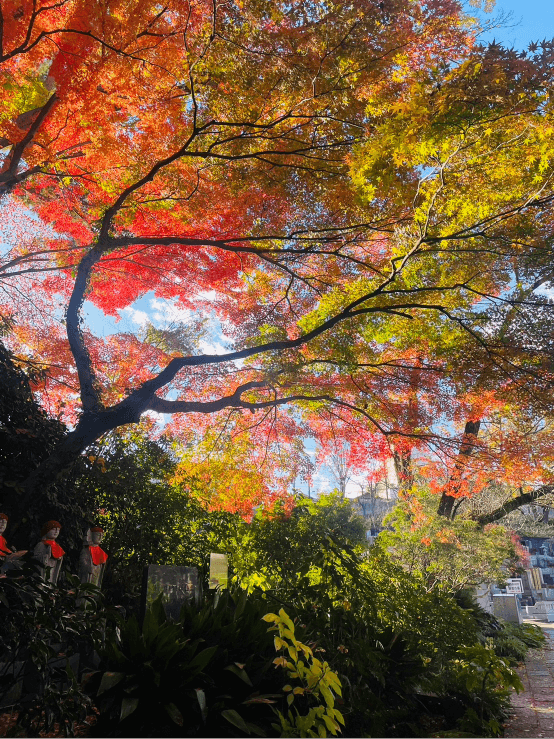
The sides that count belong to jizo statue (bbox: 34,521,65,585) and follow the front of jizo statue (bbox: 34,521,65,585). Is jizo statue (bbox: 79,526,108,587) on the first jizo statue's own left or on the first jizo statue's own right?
on the first jizo statue's own left

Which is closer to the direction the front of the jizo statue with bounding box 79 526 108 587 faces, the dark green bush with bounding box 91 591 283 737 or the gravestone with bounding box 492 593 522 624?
the dark green bush

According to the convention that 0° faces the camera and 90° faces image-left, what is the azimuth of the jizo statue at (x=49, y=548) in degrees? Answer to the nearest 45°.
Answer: approximately 315°

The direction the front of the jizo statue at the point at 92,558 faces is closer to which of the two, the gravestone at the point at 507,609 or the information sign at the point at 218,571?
the information sign

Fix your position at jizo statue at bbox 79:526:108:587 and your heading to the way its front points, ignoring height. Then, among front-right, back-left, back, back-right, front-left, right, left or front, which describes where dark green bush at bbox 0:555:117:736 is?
front-right

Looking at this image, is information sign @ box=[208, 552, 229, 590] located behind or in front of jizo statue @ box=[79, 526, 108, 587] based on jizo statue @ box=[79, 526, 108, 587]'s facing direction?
in front
